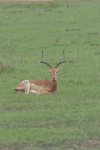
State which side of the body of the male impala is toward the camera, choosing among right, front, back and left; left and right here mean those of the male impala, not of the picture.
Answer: right
